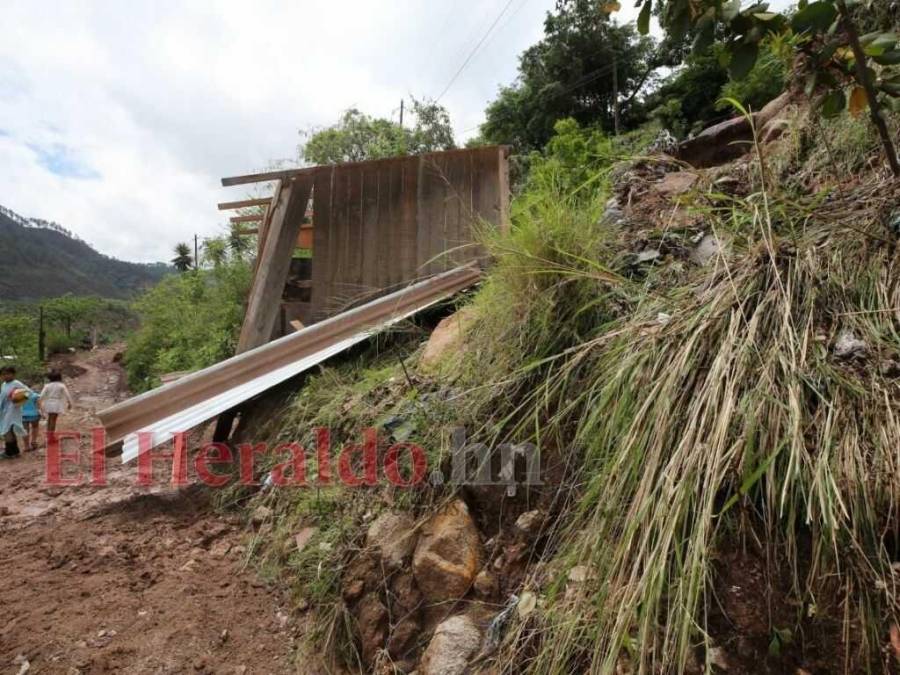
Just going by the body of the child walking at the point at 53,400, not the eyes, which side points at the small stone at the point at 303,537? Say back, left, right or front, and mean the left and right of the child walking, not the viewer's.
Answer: back

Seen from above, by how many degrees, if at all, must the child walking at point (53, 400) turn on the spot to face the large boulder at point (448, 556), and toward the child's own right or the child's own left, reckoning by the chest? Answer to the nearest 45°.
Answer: approximately 180°

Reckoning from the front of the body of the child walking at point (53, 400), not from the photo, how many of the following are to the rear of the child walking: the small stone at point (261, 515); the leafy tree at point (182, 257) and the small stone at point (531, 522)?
2

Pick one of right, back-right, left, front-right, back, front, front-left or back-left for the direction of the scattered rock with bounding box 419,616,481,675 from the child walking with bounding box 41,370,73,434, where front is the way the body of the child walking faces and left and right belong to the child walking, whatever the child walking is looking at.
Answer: back

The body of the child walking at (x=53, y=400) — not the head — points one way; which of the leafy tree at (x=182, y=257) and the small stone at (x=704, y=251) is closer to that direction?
the leafy tree

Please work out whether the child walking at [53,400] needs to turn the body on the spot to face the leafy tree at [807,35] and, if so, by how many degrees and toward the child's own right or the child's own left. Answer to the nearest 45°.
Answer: approximately 180°

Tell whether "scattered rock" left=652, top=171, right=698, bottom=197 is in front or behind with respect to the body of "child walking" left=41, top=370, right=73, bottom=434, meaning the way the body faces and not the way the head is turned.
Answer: behind

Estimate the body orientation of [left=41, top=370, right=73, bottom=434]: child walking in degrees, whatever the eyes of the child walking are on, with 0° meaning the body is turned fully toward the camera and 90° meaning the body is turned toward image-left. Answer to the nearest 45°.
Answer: approximately 180°

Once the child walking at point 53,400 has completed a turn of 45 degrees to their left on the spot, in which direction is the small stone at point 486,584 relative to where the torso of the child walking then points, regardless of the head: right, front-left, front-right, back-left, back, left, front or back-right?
back-left

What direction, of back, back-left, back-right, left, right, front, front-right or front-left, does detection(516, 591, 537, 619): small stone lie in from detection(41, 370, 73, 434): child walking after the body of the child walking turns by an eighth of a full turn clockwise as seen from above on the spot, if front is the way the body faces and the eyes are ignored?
back-right

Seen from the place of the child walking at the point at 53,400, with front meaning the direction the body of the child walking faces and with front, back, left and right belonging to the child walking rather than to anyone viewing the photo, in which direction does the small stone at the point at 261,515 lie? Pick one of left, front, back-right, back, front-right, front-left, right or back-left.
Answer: back

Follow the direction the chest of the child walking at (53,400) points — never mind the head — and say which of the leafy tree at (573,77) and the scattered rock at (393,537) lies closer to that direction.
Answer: the leafy tree

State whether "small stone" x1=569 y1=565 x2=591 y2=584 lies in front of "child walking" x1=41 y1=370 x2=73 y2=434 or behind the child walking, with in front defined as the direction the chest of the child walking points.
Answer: behind

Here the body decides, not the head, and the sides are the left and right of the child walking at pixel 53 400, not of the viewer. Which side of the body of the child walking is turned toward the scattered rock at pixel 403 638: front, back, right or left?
back

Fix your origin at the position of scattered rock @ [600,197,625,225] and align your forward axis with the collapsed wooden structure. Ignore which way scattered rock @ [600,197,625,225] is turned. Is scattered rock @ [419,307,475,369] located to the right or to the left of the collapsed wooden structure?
left

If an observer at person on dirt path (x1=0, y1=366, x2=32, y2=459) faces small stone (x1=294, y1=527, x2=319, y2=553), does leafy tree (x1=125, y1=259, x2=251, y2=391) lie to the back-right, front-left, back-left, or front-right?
back-left
